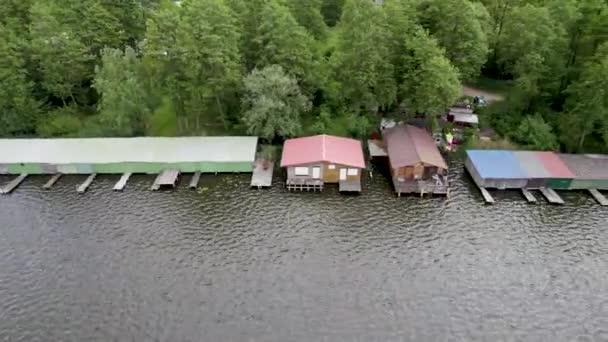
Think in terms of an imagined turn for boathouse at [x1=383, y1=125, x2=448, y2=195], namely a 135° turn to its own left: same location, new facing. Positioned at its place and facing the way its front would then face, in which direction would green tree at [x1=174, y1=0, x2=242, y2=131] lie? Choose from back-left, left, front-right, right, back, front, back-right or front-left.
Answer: back-left

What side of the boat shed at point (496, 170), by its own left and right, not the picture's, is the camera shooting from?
front

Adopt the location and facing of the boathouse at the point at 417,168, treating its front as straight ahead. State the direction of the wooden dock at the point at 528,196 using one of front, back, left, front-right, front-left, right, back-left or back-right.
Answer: left

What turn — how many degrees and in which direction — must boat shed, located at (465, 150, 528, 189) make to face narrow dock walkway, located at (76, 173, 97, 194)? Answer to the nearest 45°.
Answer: approximately 45° to its right

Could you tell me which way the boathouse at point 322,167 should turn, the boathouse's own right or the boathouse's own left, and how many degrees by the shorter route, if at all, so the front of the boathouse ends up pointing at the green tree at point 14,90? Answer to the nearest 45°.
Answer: approximately 90° to the boathouse's own right

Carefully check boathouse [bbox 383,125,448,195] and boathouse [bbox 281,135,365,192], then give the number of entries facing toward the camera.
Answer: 2

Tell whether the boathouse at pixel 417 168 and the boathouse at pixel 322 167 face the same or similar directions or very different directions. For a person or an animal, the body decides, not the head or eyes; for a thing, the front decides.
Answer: same or similar directions

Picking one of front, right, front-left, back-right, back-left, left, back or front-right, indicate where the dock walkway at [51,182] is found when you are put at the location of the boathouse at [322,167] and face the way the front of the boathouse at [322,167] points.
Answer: right

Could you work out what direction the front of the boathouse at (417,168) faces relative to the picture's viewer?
facing the viewer

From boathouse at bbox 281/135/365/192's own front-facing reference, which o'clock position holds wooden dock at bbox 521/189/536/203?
The wooden dock is roughly at 9 o'clock from the boathouse.

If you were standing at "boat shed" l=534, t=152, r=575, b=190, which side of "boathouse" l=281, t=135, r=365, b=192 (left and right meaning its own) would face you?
left

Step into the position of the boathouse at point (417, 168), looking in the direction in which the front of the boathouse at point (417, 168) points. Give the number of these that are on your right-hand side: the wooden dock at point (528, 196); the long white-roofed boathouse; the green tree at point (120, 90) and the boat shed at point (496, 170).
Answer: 2

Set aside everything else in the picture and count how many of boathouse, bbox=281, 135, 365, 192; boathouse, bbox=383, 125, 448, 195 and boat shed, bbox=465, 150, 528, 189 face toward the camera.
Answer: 3

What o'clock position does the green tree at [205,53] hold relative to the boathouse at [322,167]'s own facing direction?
The green tree is roughly at 4 o'clock from the boathouse.

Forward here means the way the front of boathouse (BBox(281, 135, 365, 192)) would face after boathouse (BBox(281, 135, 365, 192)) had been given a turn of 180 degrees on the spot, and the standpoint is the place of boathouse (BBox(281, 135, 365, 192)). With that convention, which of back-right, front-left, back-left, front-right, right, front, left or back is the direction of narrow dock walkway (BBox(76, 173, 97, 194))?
left

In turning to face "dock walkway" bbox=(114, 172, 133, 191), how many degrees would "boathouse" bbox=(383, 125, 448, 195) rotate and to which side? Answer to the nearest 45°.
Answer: approximately 90° to its right
